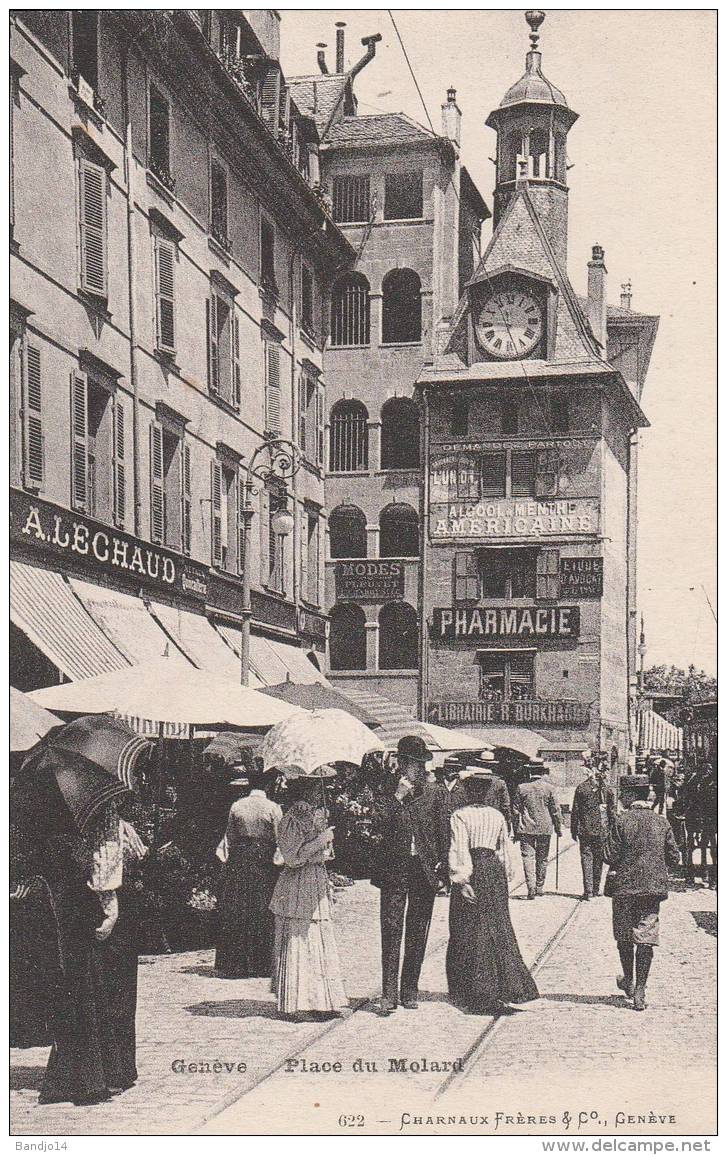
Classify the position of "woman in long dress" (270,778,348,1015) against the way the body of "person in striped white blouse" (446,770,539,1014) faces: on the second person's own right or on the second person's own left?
on the second person's own left

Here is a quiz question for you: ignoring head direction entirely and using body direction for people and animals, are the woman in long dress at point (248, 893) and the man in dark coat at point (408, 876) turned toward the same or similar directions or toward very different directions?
very different directions

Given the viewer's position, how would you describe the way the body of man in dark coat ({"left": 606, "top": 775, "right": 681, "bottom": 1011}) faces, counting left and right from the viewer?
facing away from the viewer

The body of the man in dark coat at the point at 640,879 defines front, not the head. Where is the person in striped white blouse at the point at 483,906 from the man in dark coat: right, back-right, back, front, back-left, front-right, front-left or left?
left

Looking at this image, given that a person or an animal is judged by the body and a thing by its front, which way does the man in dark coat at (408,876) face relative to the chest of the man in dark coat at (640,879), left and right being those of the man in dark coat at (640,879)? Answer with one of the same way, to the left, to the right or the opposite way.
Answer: the opposite way

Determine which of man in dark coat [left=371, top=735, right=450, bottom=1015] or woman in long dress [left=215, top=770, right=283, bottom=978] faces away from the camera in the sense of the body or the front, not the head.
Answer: the woman in long dress

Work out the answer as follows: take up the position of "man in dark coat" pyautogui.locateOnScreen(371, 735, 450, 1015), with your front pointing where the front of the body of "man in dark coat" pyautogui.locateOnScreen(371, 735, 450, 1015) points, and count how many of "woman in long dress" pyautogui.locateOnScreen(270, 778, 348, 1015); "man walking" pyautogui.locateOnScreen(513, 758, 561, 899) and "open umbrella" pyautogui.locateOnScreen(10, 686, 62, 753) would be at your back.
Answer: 1

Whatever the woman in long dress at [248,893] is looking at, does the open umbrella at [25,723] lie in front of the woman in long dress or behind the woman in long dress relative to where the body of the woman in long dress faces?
behind

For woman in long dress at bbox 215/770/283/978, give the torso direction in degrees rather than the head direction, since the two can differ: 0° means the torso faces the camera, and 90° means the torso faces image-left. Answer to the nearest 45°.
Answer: approximately 180°

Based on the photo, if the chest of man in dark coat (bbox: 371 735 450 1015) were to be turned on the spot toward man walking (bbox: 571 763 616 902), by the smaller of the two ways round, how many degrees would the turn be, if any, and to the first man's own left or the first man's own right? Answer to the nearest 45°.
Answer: approximately 180°
